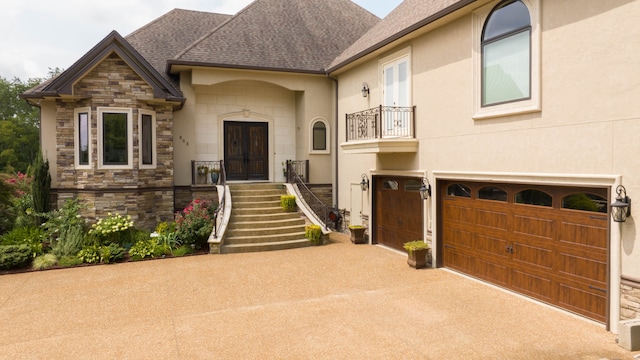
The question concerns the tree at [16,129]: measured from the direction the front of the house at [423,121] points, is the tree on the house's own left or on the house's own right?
on the house's own right

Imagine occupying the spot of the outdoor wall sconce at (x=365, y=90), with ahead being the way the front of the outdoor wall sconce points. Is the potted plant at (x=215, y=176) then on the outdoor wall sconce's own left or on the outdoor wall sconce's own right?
on the outdoor wall sconce's own right

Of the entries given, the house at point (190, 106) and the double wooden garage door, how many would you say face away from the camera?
0

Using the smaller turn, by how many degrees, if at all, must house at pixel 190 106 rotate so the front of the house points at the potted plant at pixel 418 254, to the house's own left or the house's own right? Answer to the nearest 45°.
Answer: approximately 45° to the house's own left

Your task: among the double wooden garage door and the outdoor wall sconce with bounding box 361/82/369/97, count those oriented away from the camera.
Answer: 0

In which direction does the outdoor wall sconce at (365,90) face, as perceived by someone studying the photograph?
facing the viewer and to the left of the viewer

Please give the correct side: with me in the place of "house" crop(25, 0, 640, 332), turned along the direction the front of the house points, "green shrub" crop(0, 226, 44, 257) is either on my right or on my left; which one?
on my right

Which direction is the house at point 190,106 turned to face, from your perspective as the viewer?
facing the viewer
